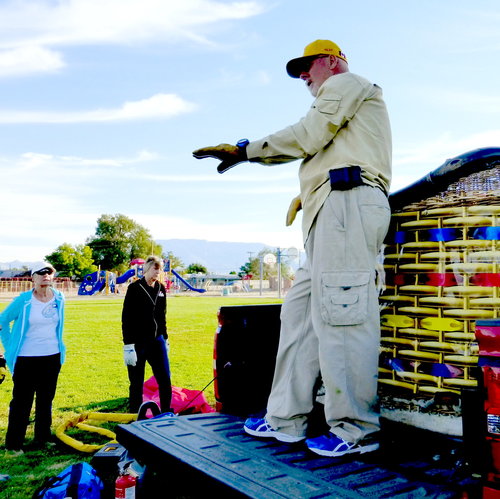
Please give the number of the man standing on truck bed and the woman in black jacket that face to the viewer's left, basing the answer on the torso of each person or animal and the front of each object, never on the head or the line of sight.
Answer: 1

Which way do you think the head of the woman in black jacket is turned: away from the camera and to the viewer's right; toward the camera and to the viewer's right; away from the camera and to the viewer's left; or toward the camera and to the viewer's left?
toward the camera and to the viewer's right

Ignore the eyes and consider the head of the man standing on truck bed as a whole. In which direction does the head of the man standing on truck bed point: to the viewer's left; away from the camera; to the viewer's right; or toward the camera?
to the viewer's left

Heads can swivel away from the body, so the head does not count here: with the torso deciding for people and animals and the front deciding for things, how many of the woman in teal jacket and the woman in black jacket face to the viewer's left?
0

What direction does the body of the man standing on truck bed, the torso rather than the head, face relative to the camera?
to the viewer's left

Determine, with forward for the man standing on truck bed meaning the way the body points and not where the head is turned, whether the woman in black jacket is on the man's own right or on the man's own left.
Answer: on the man's own right

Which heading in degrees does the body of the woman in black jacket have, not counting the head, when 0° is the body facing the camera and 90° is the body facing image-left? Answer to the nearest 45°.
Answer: approximately 315°

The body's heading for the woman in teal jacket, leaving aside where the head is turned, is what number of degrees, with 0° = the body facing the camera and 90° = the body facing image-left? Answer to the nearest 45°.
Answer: approximately 315°

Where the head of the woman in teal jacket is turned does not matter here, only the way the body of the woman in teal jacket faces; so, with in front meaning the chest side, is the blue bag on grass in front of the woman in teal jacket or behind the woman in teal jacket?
in front

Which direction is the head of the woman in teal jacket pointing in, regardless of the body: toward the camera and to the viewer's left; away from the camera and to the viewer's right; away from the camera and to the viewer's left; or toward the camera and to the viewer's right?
toward the camera and to the viewer's right

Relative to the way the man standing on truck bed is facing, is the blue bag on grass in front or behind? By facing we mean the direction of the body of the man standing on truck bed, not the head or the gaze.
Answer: in front

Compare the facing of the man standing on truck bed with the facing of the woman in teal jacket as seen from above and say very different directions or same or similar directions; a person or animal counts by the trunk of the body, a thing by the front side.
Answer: very different directions
